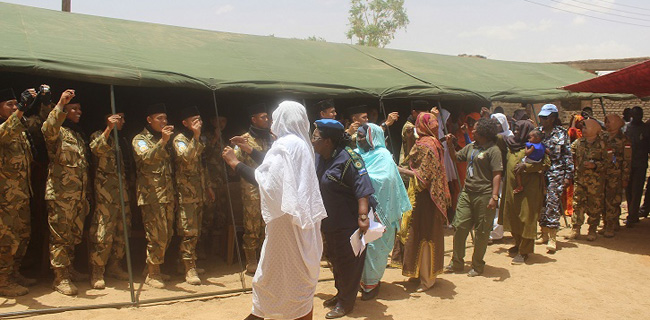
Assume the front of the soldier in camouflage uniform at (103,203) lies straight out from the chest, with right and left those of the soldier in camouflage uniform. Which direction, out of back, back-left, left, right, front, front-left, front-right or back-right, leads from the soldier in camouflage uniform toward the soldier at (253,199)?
front-left

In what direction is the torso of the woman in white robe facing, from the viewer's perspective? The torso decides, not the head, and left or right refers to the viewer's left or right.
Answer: facing away from the viewer and to the left of the viewer

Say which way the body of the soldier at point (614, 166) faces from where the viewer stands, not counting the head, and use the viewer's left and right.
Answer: facing the viewer and to the left of the viewer

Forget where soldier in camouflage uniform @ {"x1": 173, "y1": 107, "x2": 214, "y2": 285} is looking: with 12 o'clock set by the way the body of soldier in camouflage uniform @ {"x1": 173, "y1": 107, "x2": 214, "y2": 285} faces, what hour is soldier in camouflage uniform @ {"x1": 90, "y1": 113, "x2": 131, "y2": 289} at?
soldier in camouflage uniform @ {"x1": 90, "y1": 113, "x2": 131, "y2": 289} is roughly at 4 o'clock from soldier in camouflage uniform @ {"x1": 173, "y1": 107, "x2": 214, "y2": 285}.

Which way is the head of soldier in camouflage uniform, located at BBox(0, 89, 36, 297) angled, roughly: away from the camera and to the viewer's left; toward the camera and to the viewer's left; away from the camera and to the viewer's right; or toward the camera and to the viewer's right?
toward the camera and to the viewer's right

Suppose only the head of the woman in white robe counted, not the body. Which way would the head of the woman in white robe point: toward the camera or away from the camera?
away from the camera

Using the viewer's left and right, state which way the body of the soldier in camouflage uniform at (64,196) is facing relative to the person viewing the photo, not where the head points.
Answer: facing the viewer and to the right of the viewer

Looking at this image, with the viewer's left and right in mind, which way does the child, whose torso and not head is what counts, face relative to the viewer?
facing to the left of the viewer

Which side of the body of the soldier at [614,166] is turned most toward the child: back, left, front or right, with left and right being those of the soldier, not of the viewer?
front

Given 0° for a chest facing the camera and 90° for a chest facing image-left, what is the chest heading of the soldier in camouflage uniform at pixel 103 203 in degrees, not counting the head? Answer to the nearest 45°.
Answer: approximately 315°
